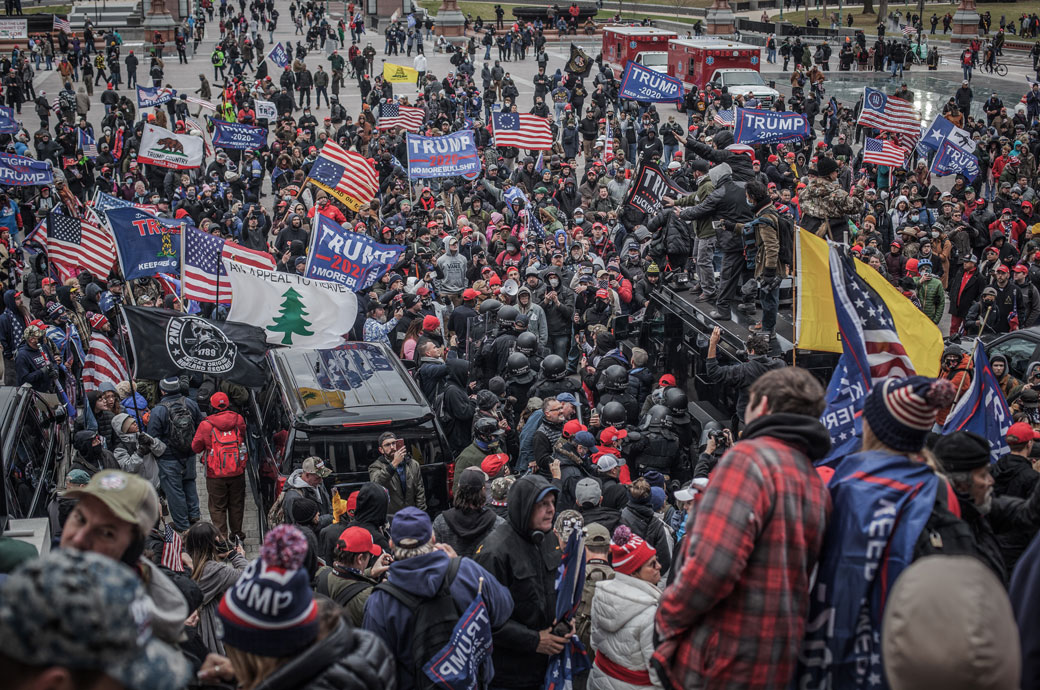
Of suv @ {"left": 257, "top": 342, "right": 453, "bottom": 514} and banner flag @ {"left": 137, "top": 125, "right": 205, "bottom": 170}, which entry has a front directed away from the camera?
the suv

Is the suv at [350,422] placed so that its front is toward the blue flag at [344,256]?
yes

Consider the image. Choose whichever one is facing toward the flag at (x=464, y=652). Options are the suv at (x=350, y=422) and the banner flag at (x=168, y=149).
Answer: the banner flag

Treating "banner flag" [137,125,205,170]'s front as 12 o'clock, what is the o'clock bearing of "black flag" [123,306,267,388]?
The black flag is roughly at 12 o'clock from the banner flag.

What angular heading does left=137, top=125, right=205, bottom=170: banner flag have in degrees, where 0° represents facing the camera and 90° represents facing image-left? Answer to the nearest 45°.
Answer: approximately 0°

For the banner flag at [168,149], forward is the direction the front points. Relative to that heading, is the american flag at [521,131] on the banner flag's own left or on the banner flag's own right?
on the banner flag's own left

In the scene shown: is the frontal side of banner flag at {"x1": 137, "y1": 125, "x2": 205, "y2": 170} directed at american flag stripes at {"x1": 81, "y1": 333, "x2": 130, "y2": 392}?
yes

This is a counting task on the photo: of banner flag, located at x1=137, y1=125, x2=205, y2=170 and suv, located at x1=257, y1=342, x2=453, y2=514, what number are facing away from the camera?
1

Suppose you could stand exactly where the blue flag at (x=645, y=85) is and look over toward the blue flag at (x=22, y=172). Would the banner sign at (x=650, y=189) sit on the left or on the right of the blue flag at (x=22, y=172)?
left

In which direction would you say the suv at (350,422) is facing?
away from the camera
